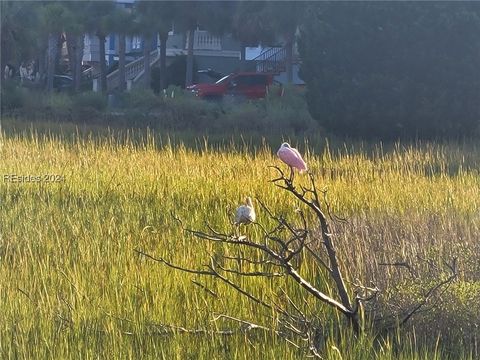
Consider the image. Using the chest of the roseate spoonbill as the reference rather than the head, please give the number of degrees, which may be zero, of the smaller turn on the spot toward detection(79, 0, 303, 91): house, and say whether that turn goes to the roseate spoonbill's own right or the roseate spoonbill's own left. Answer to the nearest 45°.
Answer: approximately 90° to the roseate spoonbill's own right

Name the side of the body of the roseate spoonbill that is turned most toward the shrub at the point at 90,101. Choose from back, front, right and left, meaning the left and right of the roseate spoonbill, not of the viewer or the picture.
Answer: right

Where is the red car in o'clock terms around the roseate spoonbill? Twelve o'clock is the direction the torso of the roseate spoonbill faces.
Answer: The red car is roughly at 3 o'clock from the roseate spoonbill.

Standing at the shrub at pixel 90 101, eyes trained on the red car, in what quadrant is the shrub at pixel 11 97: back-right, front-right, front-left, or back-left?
back-left

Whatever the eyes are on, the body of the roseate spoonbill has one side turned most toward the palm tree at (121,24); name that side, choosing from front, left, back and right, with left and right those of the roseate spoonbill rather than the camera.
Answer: right

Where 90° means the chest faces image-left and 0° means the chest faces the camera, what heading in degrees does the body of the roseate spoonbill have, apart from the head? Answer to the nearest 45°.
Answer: approximately 90°
